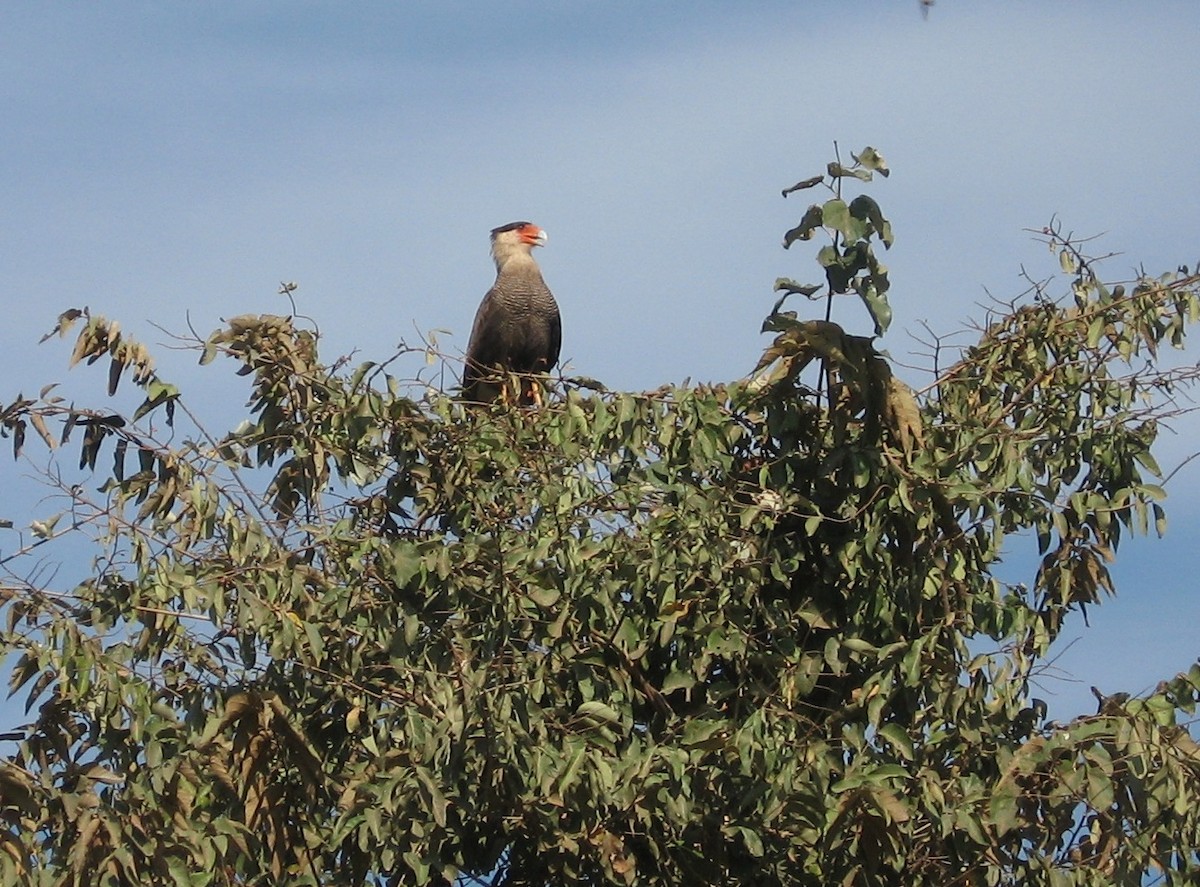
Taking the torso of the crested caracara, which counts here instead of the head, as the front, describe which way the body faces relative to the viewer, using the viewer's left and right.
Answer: facing the viewer and to the right of the viewer
